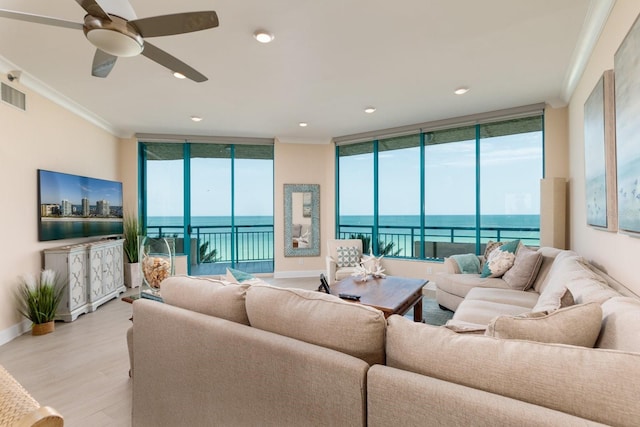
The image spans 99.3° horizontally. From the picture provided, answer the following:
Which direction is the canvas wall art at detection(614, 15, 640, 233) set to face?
to the viewer's left

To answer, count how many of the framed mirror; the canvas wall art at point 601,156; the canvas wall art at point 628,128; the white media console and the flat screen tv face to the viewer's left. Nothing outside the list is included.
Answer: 2

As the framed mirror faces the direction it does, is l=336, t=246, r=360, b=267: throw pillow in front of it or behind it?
in front

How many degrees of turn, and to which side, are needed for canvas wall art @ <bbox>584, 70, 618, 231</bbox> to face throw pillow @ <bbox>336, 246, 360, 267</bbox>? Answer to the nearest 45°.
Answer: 0° — it already faces it

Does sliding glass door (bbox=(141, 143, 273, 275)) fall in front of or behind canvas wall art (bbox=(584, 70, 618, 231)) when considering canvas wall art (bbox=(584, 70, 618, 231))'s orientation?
in front

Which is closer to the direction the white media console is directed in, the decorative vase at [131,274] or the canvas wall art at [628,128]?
the canvas wall art

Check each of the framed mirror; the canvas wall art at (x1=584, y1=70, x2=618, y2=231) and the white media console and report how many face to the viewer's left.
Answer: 1

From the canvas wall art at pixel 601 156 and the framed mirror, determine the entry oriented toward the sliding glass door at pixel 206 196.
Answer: the canvas wall art

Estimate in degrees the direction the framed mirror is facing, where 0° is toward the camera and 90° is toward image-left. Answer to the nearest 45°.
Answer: approximately 0°

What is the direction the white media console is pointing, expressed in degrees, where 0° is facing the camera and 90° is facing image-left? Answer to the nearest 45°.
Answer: approximately 315°

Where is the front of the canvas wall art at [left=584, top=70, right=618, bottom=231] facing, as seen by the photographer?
facing to the left of the viewer

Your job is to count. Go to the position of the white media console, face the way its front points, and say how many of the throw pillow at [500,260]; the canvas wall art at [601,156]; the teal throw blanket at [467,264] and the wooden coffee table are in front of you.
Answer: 4

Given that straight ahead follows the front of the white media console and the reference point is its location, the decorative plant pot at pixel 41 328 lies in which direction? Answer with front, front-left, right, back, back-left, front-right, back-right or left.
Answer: right

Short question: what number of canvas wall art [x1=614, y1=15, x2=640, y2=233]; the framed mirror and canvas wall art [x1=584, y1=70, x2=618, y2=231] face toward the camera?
1

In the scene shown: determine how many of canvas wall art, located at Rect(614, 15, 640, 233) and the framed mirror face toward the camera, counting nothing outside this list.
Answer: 1

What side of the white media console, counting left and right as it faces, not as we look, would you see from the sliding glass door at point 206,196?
left

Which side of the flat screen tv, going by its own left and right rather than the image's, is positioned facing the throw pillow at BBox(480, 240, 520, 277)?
front
